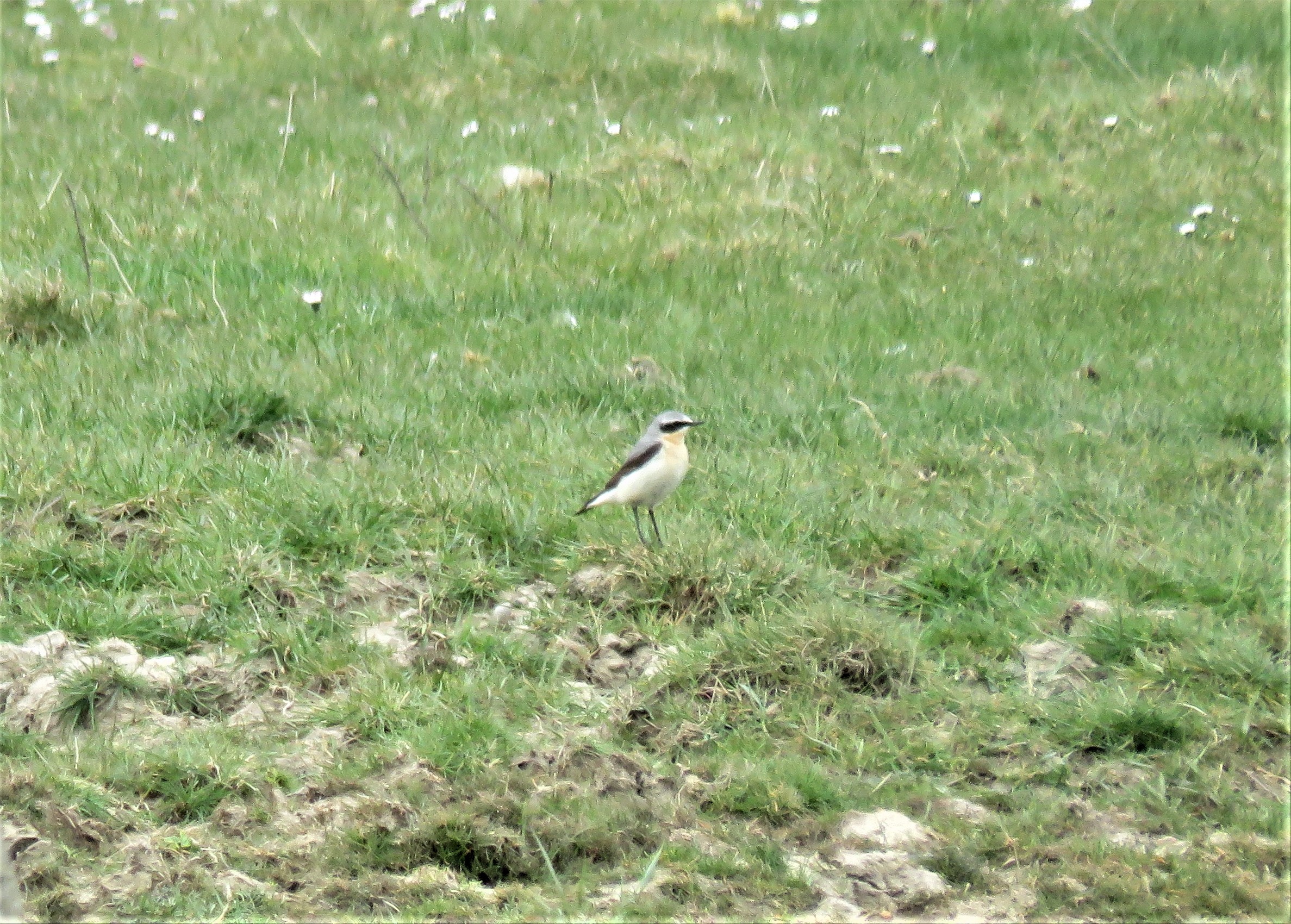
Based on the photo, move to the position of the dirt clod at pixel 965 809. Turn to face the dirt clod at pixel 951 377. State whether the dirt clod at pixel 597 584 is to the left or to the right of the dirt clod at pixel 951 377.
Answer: left

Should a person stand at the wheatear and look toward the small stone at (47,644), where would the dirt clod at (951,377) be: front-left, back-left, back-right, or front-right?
back-right

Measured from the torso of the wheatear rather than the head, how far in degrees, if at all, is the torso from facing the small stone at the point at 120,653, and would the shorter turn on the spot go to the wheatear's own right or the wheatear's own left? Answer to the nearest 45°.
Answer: approximately 135° to the wheatear's own right

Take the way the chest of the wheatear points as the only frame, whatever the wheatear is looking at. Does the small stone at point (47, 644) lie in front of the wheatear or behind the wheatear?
behind

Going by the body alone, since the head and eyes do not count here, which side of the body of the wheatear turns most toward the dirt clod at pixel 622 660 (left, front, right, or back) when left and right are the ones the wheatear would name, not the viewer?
right

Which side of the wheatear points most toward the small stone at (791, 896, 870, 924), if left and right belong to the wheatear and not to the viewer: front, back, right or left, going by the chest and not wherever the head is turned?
right

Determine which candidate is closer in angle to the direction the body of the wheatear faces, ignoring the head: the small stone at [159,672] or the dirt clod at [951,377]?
the dirt clod

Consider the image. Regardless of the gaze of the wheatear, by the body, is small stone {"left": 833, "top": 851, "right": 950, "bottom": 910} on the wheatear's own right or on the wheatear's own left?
on the wheatear's own right

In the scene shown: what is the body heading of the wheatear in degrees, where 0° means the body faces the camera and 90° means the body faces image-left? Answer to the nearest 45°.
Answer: approximately 270°

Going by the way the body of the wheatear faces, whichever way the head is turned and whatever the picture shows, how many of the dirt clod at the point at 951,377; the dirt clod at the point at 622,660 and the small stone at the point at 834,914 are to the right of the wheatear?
2

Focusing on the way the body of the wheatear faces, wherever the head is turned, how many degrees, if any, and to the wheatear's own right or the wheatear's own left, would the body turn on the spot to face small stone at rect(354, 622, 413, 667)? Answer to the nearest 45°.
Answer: approximately 135° to the wheatear's own right

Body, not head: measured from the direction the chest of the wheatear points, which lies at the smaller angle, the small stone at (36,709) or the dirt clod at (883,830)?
the dirt clod

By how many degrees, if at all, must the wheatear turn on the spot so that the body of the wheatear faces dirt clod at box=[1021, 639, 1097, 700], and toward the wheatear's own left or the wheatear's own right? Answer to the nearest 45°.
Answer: approximately 45° to the wheatear's own right
